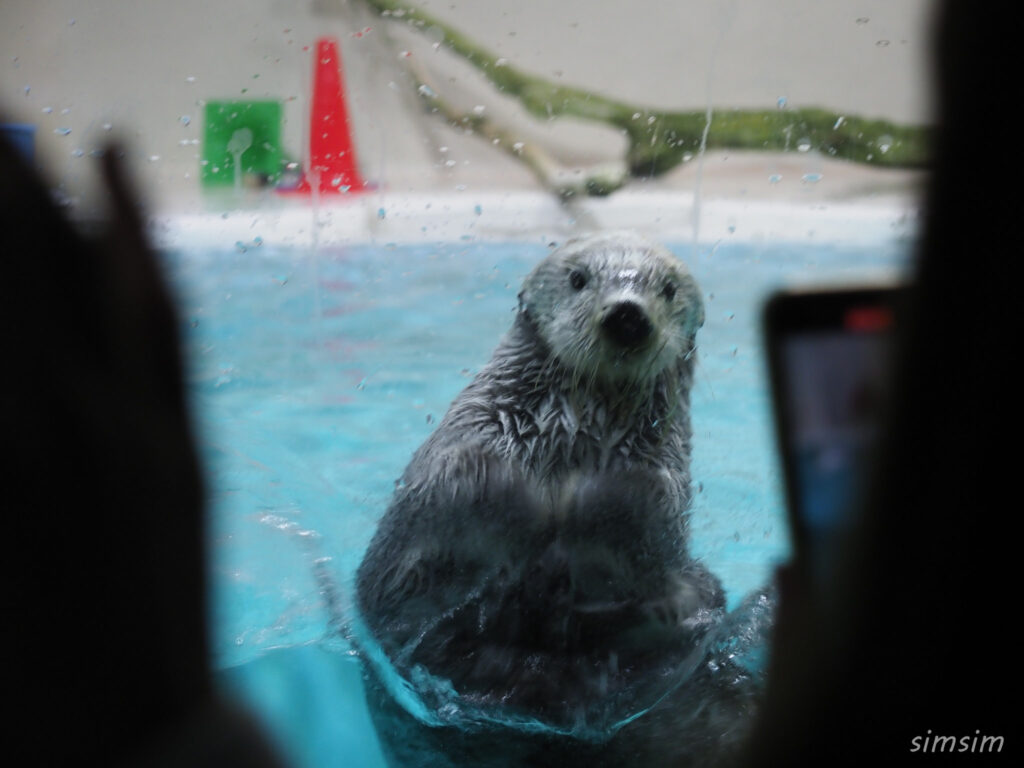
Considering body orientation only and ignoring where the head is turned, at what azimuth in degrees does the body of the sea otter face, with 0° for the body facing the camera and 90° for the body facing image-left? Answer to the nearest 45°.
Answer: approximately 0°

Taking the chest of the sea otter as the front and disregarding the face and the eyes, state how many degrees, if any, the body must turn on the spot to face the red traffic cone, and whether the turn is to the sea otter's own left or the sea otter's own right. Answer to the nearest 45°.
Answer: approximately 180°
